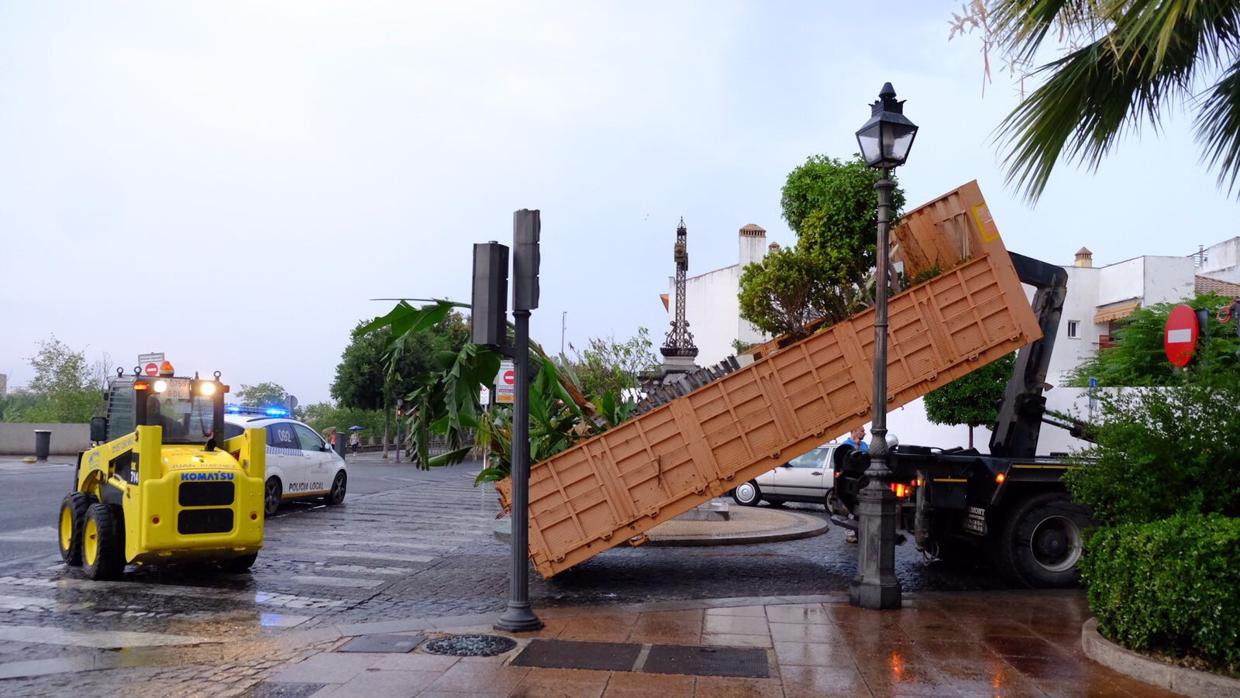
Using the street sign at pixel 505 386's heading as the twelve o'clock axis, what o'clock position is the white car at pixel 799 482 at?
The white car is roughly at 9 o'clock from the street sign.

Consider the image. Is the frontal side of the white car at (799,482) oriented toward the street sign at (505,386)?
yes

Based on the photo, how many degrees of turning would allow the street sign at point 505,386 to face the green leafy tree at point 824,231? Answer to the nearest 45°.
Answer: approximately 90° to its left

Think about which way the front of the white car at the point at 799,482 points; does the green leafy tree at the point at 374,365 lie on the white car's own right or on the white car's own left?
on the white car's own right

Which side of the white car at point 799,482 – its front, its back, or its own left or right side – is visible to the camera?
left

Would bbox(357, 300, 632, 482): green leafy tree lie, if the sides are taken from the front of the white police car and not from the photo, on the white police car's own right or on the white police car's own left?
on the white police car's own right

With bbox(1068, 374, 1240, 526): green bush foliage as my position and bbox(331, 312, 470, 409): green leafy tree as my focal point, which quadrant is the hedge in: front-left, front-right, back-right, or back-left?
back-left

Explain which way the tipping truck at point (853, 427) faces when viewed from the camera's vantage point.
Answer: facing away from the viewer and to the right of the viewer
